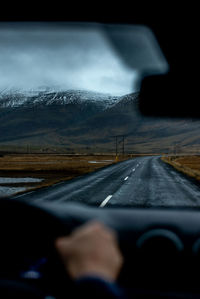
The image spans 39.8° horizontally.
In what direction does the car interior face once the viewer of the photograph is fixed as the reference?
facing away from the viewer

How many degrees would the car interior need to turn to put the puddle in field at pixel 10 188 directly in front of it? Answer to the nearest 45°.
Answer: approximately 45° to its left
